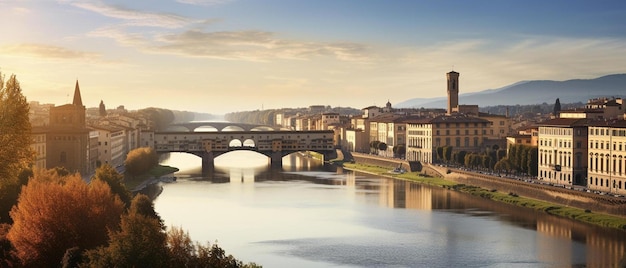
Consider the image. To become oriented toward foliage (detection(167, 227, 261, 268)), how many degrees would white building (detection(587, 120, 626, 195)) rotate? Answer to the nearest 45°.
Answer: approximately 45° to its left

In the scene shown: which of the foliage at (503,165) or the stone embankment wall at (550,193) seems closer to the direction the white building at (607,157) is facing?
the stone embankment wall

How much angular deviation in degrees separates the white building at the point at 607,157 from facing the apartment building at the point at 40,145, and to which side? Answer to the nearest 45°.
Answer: approximately 45° to its right

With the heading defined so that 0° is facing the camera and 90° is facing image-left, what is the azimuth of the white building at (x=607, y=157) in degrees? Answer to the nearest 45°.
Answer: approximately 45°

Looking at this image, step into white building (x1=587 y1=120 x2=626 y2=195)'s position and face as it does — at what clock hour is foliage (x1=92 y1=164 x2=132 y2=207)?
The foliage is roughly at 12 o'clock from the white building.

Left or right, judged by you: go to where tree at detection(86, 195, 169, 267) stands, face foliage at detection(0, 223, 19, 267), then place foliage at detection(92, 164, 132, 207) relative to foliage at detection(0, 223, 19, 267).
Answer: right

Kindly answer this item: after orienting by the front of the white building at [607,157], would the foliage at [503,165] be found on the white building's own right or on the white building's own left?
on the white building's own right

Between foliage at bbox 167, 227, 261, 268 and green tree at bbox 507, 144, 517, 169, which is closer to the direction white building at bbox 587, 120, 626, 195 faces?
the foliage

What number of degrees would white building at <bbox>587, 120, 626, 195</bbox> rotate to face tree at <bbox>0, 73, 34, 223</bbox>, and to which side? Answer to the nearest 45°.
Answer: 0° — it already faces it
